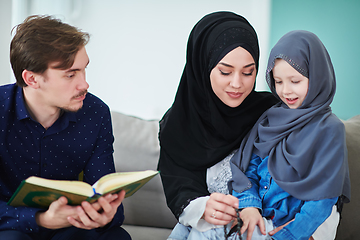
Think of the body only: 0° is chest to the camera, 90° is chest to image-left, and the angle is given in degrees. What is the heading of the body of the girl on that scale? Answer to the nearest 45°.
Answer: approximately 45°

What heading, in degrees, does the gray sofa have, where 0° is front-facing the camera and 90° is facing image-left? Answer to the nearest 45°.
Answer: approximately 0°
